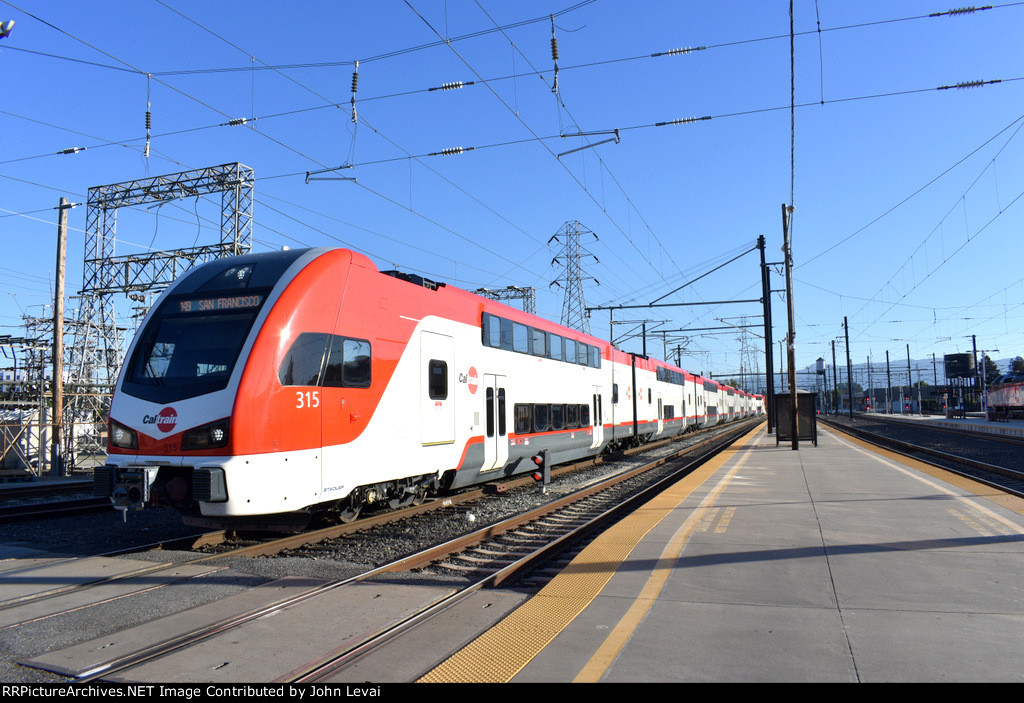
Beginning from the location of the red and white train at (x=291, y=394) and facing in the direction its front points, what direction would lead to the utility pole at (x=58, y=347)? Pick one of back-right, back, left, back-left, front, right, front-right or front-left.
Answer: right

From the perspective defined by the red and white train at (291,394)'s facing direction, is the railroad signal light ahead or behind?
behind

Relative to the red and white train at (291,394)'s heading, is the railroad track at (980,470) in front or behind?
behind

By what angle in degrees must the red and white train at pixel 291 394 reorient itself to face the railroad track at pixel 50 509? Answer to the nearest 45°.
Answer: approximately 90° to its right

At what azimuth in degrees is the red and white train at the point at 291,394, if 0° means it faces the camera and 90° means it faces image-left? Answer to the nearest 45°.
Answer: approximately 45°

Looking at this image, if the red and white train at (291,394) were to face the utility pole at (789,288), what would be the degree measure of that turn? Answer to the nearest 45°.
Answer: approximately 180°

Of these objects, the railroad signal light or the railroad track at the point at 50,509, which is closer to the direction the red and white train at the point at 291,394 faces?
the railroad track
